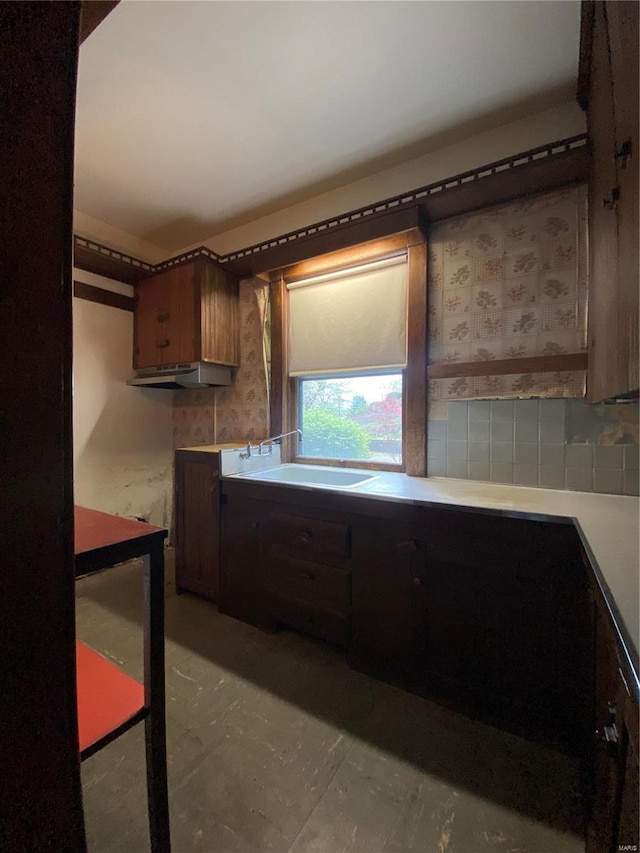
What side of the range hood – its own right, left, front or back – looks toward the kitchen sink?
left

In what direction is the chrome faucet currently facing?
to the viewer's right

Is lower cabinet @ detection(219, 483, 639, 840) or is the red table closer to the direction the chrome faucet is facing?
the lower cabinet

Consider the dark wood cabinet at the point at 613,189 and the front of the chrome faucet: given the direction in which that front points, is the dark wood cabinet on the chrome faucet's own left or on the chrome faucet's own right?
on the chrome faucet's own right

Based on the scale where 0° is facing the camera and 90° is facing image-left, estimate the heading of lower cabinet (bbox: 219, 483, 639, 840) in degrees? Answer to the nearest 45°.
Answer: approximately 45°

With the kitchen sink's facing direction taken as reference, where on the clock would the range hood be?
The range hood is roughly at 2 o'clock from the kitchen sink.

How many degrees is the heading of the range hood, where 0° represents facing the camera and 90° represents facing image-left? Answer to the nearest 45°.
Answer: approximately 45°

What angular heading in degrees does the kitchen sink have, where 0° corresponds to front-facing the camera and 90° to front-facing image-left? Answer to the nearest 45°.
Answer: approximately 45°

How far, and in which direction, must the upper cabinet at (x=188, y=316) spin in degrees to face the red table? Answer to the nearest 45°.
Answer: approximately 45° to its left

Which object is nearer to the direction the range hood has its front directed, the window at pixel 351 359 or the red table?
the red table

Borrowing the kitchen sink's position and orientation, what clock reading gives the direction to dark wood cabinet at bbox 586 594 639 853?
The dark wood cabinet is roughly at 10 o'clock from the kitchen sink.
